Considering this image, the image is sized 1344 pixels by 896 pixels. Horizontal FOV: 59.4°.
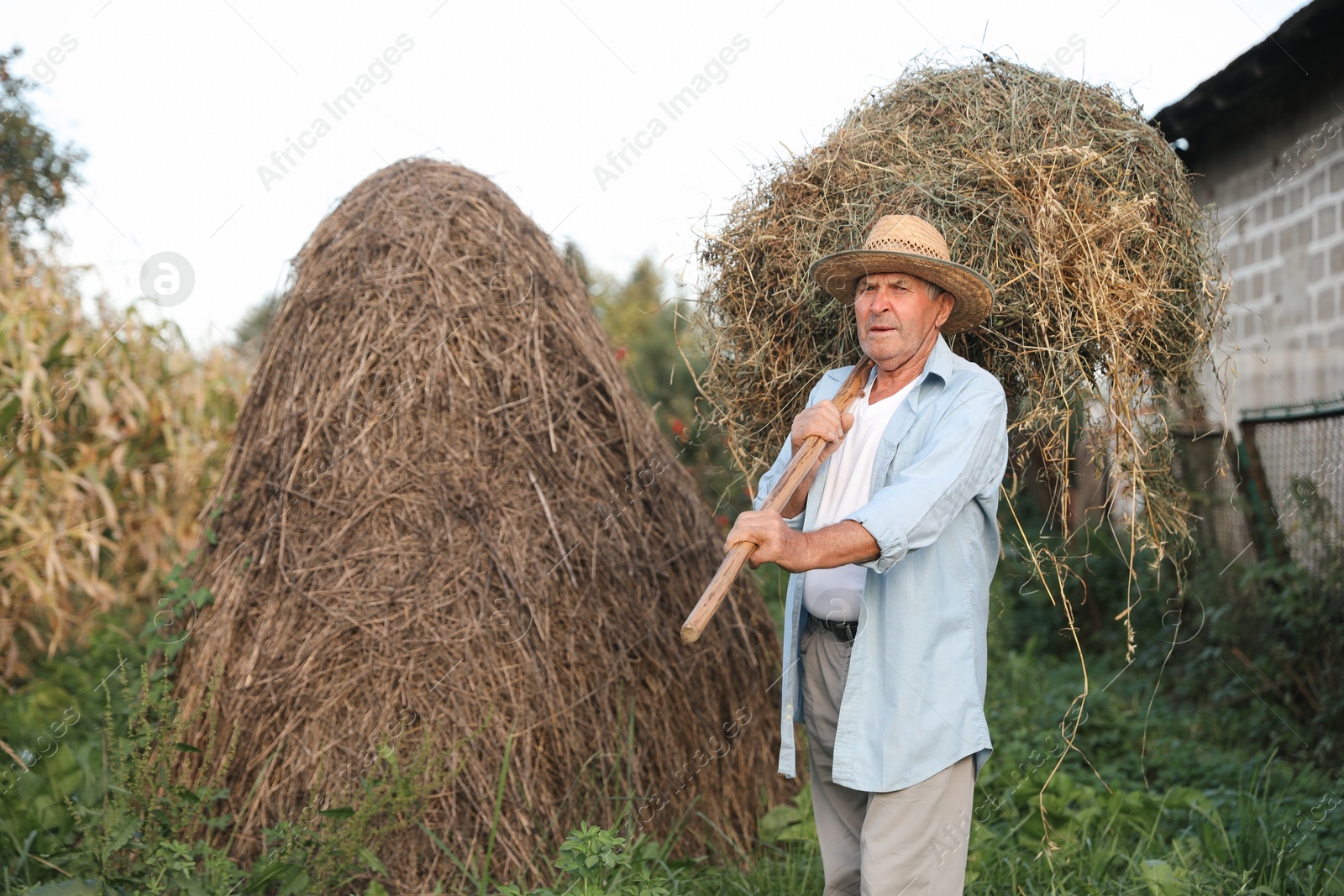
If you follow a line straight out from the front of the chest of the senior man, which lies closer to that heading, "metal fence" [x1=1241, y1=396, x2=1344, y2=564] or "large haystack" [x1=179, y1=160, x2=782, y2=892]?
the large haystack

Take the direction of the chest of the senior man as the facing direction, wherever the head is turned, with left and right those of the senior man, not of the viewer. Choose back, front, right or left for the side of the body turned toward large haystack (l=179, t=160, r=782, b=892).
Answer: right

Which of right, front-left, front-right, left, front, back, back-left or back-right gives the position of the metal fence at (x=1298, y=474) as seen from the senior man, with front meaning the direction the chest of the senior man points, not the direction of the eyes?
back

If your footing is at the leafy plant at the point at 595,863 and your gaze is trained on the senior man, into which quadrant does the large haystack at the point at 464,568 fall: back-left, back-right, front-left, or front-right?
back-left

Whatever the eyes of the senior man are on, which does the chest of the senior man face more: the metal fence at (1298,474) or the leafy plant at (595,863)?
the leafy plant

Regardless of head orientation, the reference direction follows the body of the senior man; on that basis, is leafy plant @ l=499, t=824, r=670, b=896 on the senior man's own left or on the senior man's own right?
on the senior man's own right

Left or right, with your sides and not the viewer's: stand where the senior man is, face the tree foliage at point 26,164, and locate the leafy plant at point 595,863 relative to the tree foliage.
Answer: left

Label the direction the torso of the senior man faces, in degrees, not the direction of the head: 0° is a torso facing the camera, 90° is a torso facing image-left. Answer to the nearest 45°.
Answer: approximately 45°
